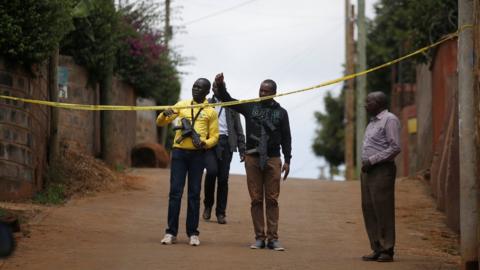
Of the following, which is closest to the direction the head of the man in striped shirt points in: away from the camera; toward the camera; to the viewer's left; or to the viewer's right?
to the viewer's left

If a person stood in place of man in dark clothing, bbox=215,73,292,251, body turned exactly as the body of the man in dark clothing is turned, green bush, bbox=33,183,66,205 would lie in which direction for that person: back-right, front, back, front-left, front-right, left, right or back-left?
back-right

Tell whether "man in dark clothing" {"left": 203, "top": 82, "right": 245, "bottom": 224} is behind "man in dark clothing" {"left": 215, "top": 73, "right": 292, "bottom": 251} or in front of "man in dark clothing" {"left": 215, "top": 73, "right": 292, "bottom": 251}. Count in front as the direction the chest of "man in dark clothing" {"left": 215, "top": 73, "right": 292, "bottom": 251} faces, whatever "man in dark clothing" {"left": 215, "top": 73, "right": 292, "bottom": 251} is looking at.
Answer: behind

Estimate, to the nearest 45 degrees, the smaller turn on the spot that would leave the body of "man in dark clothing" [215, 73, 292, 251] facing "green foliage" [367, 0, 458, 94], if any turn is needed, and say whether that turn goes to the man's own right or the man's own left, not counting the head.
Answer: approximately 180°

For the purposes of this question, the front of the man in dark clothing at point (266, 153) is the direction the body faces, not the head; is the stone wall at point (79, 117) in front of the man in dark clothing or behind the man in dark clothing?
behind

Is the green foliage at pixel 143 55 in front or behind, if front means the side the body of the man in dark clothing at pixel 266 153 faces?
behind

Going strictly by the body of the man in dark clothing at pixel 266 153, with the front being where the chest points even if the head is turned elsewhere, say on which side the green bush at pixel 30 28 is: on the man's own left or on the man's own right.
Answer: on the man's own right

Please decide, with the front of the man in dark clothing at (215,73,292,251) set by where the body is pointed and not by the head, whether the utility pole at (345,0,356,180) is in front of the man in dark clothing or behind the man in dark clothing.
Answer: behind

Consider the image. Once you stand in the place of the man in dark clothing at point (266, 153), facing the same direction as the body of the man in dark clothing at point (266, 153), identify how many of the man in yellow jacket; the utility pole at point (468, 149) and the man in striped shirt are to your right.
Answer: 1

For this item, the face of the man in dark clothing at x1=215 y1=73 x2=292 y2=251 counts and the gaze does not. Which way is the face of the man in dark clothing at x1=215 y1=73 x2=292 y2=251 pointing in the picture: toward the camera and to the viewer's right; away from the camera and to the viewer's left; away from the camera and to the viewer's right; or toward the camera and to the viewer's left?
toward the camera and to the viewer's left

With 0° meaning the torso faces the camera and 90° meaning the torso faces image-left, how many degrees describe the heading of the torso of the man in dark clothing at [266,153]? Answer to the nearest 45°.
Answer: approximately 0°
